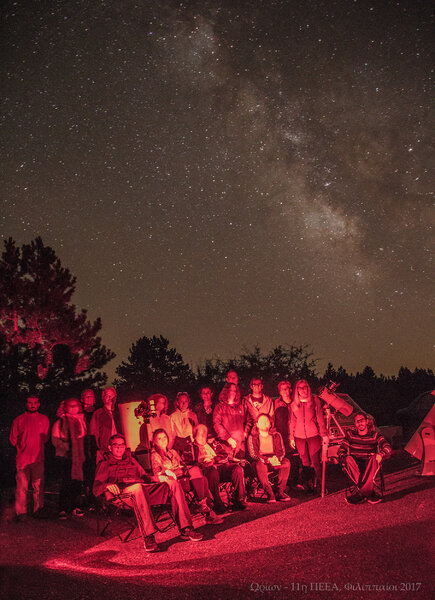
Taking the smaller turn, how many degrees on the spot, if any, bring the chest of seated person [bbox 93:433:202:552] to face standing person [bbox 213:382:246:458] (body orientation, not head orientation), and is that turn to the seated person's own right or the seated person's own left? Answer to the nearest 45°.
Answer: approximately 90° to the seated person's own left

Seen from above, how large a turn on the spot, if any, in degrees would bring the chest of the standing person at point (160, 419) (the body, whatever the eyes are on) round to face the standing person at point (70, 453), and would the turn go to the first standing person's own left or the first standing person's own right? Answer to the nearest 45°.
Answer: approximately 90° to the first standing person's own right

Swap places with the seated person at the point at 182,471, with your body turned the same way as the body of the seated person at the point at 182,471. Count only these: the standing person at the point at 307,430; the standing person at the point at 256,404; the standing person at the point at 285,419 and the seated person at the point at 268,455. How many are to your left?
4

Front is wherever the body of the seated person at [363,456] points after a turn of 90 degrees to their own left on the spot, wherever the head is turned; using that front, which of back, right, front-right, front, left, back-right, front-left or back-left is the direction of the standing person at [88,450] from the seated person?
back

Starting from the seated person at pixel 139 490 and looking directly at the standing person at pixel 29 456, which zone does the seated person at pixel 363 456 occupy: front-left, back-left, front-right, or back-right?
back-right

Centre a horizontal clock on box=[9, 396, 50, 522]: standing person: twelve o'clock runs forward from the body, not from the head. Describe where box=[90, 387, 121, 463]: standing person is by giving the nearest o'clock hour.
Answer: box=[90, 387, 121, 463]: standing person is roughly at 9 o'clock from box=[9, 396, 50, 522]: standing person.
